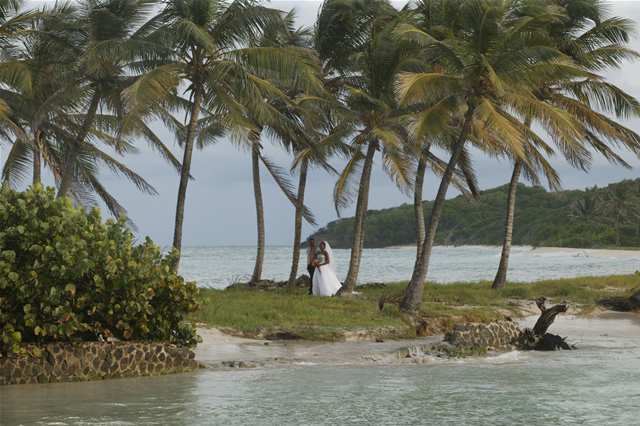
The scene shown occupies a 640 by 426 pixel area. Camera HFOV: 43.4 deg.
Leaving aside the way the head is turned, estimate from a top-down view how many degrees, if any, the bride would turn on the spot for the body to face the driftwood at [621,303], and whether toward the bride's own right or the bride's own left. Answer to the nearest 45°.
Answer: approximately 135° to the bride's own left

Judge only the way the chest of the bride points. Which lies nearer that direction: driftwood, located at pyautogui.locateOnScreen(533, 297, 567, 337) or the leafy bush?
the leafy bush

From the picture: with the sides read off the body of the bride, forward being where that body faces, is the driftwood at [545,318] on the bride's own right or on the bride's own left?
on the bride's own left

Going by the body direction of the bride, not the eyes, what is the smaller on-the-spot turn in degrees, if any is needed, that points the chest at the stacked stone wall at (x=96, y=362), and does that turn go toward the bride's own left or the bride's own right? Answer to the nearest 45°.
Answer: approximately 45° to the bride's own left

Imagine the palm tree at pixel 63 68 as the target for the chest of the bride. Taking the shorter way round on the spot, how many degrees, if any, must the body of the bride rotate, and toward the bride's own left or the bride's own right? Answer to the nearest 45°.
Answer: approximately 45° to the bride's own right

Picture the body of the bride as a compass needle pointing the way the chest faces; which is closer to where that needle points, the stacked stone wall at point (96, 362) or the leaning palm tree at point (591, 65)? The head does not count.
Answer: the stacked stone wall

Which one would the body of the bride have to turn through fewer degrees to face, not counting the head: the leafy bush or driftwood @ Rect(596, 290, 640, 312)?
the leafy bush

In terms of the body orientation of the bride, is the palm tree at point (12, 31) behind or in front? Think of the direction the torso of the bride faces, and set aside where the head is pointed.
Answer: in front

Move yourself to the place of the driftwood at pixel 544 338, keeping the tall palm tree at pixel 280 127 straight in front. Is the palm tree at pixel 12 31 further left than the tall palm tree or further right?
left

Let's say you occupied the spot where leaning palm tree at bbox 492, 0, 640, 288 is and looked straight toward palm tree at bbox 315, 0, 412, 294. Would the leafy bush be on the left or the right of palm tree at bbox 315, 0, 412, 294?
left

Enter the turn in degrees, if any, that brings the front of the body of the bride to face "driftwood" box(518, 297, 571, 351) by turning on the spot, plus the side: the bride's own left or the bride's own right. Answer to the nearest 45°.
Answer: approximately 90° to the bride's own left

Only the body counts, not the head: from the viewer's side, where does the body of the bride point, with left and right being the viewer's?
facing the viewer and to the left of the viewer
